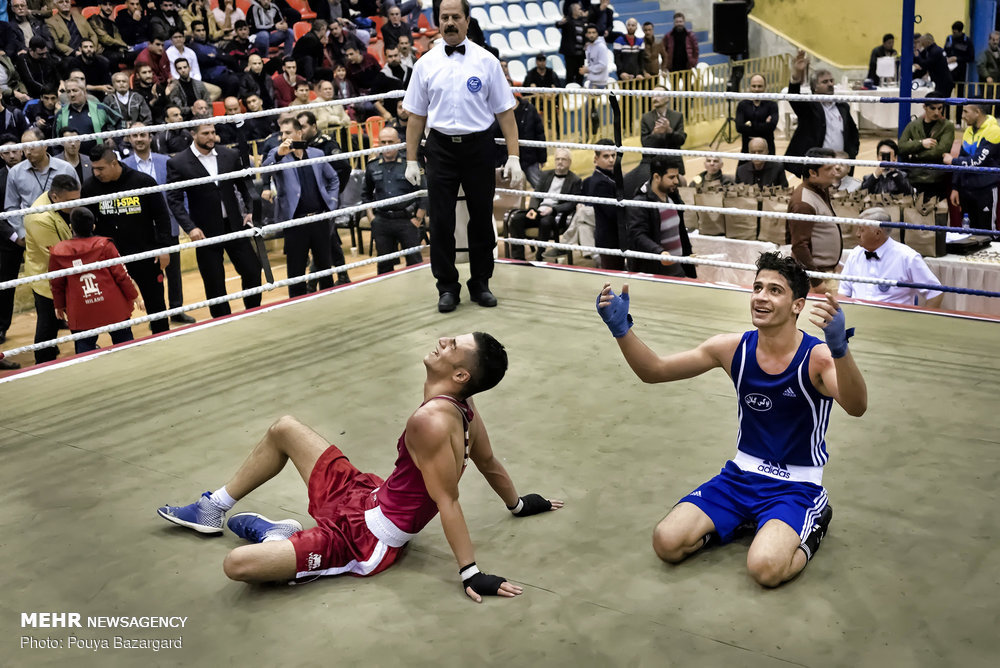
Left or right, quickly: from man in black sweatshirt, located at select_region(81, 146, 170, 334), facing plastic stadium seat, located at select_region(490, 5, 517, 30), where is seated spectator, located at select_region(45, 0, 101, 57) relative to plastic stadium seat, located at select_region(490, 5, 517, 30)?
left

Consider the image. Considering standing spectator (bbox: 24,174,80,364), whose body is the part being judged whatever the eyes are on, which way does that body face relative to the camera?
to the viewer's right

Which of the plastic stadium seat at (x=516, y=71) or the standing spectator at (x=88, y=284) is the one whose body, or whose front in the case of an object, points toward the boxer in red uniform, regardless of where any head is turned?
the plastic stadium seat

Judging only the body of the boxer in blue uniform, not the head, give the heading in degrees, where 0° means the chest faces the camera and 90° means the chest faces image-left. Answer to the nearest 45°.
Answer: approximately 45°

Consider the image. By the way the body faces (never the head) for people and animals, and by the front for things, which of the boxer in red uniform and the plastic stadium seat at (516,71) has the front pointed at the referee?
the plastic stadium seat

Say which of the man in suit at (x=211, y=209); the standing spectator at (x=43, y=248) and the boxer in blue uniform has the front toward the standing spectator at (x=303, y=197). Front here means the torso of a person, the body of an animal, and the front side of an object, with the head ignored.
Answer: the standing spectator at (x=43, y=248)

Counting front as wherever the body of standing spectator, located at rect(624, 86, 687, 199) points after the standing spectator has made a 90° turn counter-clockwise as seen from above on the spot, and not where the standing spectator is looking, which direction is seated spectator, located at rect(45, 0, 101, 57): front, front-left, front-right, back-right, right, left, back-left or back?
back

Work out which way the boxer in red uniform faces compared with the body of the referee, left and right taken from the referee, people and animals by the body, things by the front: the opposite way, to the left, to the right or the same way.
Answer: to the right

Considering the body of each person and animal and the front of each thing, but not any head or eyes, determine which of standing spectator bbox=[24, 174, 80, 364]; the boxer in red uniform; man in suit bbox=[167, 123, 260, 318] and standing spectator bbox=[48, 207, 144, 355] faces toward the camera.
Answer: the man in suit

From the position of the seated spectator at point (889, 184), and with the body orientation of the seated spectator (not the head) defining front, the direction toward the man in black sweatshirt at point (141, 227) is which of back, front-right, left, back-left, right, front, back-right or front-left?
front-right
